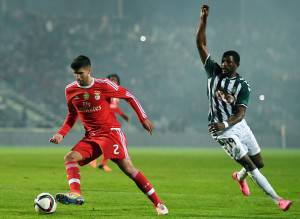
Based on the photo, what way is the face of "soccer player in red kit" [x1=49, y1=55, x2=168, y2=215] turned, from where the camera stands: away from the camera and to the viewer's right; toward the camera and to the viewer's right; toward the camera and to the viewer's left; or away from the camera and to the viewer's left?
toward the camera and to the viewer's left

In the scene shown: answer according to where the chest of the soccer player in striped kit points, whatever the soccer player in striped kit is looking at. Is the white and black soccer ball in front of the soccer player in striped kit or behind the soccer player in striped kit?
in front

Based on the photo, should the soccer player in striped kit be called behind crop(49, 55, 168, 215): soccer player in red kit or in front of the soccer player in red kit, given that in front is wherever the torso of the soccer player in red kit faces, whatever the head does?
behind

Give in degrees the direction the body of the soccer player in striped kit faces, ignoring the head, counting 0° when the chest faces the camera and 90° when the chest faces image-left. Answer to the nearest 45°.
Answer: approximately 45°

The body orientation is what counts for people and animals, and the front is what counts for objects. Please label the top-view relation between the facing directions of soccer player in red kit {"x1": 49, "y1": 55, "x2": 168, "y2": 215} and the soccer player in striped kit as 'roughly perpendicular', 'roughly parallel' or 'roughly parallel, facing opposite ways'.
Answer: roughly parallel

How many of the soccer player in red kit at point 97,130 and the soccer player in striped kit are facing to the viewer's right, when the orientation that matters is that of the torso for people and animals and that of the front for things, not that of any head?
0

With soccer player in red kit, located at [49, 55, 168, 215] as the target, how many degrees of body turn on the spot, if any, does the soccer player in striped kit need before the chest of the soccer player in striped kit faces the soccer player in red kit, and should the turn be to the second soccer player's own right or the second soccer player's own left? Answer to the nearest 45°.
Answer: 0° — they already face them
